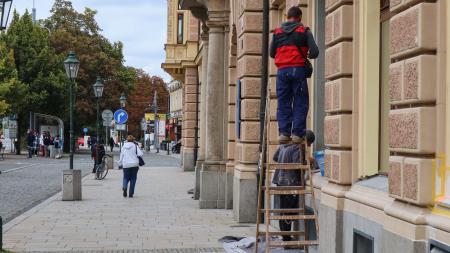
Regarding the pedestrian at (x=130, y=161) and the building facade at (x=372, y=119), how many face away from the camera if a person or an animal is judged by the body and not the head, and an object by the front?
1

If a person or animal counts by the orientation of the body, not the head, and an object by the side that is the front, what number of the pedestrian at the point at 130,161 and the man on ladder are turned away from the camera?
2

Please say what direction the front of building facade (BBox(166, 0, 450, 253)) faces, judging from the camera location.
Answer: facing the viewer and to the left of the viewer

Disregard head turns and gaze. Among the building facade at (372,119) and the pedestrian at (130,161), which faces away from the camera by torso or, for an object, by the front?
the pedestrian

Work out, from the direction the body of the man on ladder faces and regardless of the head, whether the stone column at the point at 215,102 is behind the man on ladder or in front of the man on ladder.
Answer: in front

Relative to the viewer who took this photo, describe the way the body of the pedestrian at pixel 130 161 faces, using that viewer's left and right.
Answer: facing away from the viewer

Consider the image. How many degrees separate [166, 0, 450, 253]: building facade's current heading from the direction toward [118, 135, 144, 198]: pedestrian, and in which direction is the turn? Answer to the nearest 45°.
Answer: approximately 90° to its right

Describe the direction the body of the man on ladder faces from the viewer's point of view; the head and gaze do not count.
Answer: away from the camera
